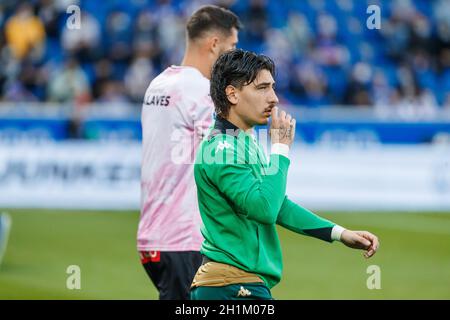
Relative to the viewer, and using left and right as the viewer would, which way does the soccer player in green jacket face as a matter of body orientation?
facing to the right of the viewer

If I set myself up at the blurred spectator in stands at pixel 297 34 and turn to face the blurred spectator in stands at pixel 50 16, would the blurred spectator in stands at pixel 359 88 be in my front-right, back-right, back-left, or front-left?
back-left

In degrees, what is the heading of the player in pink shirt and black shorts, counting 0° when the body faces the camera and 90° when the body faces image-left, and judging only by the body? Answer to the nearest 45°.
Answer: approximately 225°

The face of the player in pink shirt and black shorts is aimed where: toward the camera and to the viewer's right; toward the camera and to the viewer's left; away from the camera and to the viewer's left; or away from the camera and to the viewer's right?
away from the camera and to the viewer's right

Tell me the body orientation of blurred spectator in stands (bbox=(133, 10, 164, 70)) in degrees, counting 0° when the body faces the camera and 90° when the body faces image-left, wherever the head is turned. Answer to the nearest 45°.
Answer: approximately 0°

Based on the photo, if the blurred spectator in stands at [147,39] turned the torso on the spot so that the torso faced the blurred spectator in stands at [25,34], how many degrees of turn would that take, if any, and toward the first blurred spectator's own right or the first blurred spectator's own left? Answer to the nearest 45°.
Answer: approximately 90° to the first blurred spectator's own right

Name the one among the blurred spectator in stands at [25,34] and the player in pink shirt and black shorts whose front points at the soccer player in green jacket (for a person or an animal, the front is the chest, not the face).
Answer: the blurred spectator in stands

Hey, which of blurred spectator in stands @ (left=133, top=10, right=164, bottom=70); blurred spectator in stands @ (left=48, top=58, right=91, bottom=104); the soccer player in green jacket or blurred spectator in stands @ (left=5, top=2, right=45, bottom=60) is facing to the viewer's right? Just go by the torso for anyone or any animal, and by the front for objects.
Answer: the soccer player in green jacket

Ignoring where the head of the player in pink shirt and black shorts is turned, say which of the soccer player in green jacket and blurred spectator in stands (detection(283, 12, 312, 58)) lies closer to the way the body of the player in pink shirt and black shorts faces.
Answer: the blurred spectator in stands

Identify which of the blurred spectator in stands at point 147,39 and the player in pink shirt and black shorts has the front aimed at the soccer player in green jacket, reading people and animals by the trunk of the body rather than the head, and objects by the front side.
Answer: the blurred spectator in stands

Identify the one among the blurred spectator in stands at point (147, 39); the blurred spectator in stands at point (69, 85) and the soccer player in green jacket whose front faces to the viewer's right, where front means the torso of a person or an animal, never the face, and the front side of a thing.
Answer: the soccer player in green jacket
